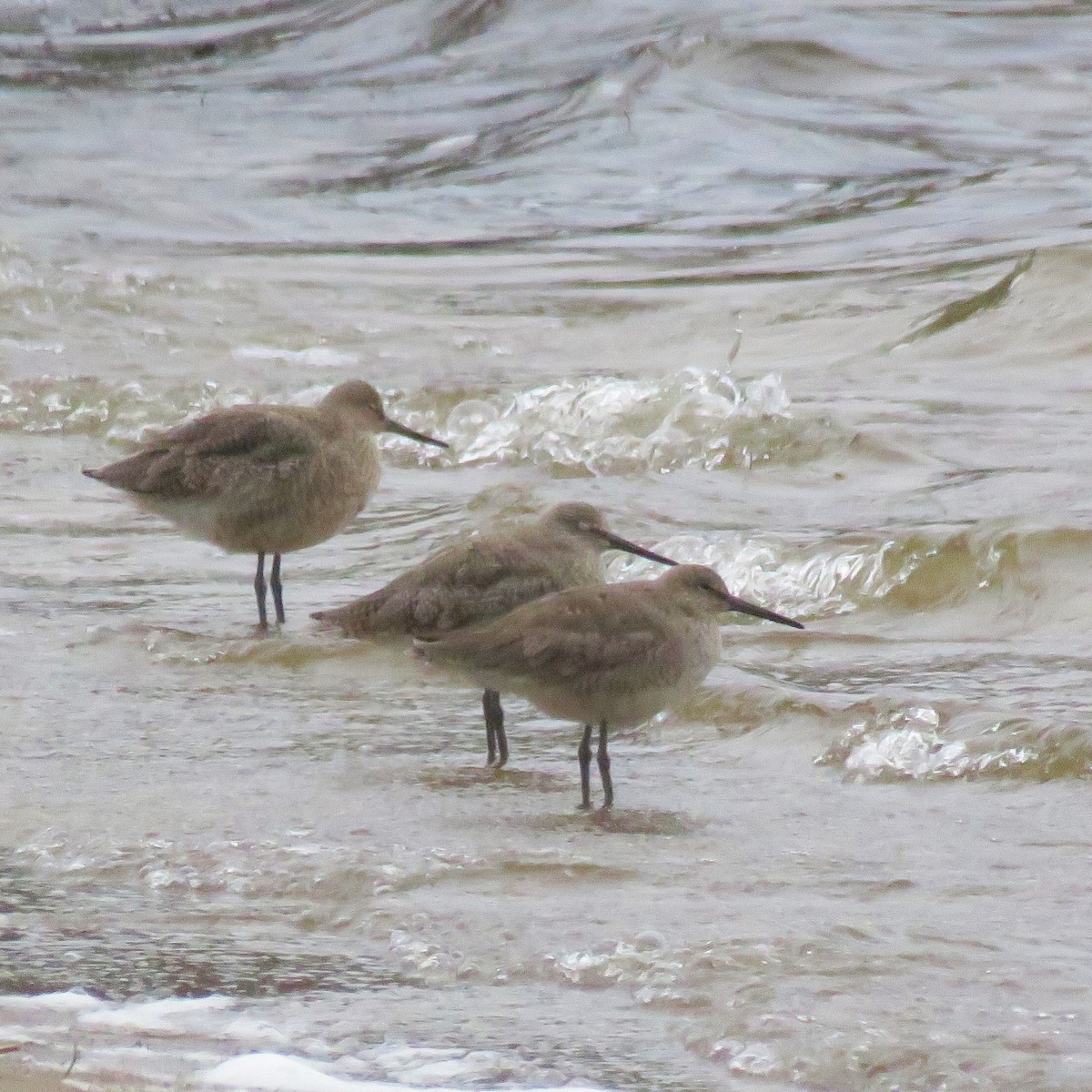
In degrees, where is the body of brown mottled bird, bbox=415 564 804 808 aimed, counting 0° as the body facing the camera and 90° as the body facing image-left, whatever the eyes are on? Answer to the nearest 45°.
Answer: approximately 270°

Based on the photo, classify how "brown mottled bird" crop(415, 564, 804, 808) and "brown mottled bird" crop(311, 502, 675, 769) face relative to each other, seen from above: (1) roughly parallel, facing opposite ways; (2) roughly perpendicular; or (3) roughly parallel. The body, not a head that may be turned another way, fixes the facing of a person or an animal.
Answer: roughly parallel

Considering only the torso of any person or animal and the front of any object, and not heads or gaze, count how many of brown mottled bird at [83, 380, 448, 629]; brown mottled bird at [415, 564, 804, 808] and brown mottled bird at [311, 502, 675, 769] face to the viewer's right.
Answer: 3

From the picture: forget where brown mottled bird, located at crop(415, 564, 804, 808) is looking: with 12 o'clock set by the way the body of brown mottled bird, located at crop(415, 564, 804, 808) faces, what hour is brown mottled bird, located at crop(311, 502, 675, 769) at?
brown mottled bird, located at crop(311, 502, 675, 769) is roughly at 8 o'clock from brown mottled bird, located at crop(415, 564, 804, 808).

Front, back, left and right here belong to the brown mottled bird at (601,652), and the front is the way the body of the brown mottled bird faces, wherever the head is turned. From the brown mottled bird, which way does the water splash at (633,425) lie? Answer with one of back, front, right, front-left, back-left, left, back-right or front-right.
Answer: left

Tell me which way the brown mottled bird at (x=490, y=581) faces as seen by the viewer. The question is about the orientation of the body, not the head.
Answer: to the viewer's right

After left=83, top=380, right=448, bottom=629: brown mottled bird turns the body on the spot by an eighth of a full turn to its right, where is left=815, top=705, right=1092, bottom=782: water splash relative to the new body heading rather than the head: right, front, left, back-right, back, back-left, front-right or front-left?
front

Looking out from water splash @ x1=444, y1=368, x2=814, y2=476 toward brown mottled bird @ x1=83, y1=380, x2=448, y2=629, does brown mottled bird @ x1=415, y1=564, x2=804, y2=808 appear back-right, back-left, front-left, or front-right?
front-left

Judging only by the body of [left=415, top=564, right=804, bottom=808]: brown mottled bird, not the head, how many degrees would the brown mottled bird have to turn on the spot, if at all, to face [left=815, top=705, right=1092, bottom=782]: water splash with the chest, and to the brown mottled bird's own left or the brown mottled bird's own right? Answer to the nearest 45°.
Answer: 0° — it already faces it

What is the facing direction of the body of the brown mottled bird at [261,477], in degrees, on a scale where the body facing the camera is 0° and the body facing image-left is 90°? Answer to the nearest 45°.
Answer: approximately 270°

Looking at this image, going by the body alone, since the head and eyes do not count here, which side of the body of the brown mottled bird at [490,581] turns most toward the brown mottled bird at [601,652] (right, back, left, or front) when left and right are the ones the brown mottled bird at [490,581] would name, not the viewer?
right

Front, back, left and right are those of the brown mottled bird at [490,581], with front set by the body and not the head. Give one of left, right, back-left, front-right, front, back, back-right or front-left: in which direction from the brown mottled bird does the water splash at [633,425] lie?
left
